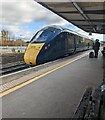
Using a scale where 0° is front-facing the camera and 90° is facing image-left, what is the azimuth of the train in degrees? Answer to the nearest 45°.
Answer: approximately 45°
